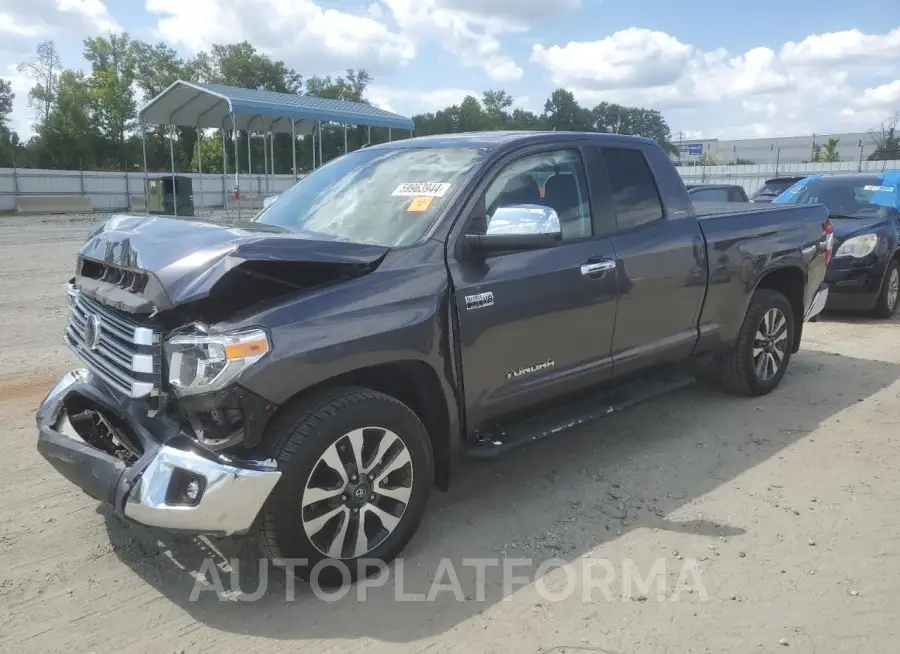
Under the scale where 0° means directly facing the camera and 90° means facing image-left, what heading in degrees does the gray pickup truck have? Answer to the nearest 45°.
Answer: approximately 45°

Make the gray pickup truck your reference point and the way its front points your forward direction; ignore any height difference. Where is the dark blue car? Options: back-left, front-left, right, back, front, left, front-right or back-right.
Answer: back

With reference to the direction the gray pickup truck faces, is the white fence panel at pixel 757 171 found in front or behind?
behind

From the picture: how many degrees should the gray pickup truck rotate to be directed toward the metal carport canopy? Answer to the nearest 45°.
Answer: approximately 135° to its right
